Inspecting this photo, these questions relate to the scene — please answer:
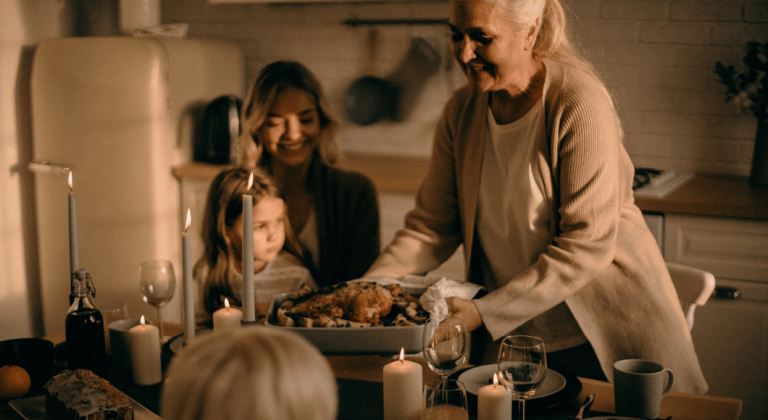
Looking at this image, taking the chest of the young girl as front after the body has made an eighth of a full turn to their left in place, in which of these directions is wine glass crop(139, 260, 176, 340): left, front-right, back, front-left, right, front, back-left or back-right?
right

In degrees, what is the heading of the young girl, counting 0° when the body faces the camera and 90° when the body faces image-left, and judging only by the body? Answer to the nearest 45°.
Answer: approximately 315°

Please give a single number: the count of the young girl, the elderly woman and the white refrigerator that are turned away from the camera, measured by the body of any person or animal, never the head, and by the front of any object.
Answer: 0

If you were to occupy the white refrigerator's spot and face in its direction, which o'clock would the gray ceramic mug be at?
The gray ceramic mug is roughly at 10 o'clock from the white refrigerator.

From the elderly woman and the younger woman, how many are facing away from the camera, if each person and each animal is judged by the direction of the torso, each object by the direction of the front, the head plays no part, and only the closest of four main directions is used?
0

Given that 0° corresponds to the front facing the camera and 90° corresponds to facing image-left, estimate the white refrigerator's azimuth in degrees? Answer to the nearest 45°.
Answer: approximately 45°

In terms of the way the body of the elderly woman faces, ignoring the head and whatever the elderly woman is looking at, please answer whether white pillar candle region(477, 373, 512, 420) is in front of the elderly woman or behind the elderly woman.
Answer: in front

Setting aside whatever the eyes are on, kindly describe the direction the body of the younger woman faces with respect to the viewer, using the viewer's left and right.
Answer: facing the viewer

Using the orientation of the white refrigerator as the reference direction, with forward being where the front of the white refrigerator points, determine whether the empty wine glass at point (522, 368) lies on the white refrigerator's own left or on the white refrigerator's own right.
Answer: on the white refrigerator's own left

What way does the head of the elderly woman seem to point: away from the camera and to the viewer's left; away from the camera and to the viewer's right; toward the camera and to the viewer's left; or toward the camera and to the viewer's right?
toward the camera and to the viewer's left

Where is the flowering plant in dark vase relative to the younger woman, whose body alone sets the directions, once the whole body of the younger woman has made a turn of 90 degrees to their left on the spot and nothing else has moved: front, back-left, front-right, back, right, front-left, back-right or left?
front

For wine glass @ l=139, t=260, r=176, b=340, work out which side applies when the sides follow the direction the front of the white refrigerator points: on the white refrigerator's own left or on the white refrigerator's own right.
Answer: on the white refrigerator's own left

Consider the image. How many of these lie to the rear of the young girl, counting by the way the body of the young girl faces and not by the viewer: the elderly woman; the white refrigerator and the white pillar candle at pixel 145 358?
1

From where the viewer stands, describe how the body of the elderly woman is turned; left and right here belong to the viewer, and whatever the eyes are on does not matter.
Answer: facing the viewer and to the left of the viewer

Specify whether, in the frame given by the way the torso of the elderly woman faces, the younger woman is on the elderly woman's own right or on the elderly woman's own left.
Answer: on the elderly woman's own right

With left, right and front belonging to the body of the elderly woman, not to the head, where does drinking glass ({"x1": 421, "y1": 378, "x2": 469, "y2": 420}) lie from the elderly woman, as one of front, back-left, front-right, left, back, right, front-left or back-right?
front-left
